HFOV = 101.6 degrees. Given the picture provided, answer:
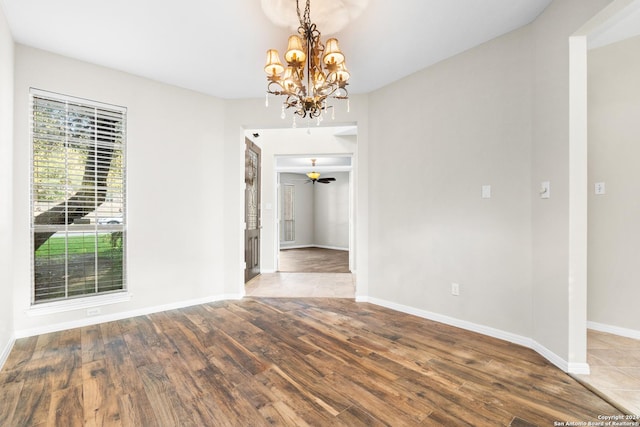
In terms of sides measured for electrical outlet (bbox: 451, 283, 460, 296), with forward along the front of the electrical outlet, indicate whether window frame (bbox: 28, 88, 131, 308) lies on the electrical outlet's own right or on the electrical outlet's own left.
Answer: on the electrical outlet's own right

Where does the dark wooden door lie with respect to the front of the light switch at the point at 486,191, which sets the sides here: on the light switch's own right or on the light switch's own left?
on the light switch's own right

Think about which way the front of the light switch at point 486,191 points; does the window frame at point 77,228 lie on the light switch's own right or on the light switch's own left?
on the light switch's own right

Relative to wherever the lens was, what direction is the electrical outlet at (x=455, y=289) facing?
facing the viewer

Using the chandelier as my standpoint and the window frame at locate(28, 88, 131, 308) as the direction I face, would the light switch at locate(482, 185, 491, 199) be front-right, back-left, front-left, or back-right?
back-right

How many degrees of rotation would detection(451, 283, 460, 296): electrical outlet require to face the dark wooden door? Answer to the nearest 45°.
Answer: approximately 90° to its right

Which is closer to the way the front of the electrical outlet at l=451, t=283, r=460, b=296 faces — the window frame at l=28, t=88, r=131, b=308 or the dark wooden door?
the window frame

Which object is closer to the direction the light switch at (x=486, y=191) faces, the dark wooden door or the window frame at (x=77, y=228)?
the window frame
